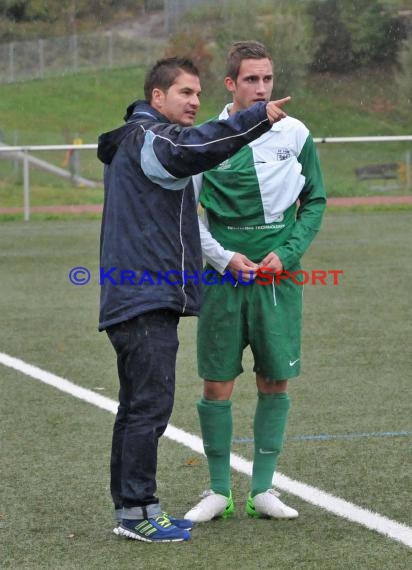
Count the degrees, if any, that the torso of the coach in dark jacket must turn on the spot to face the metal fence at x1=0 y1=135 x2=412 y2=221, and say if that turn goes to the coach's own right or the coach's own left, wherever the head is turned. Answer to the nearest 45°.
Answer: approximately 90° to the coach's own left

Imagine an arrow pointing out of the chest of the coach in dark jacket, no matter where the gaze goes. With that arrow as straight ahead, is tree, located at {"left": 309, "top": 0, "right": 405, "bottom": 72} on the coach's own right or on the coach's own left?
on the coach's own left

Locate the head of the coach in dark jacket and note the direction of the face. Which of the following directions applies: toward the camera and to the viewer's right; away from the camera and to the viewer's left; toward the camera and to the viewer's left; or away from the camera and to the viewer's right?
toward the camera and to the viewer's right

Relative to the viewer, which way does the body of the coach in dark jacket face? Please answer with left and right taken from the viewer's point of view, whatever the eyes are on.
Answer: facing to the right of the viewer
